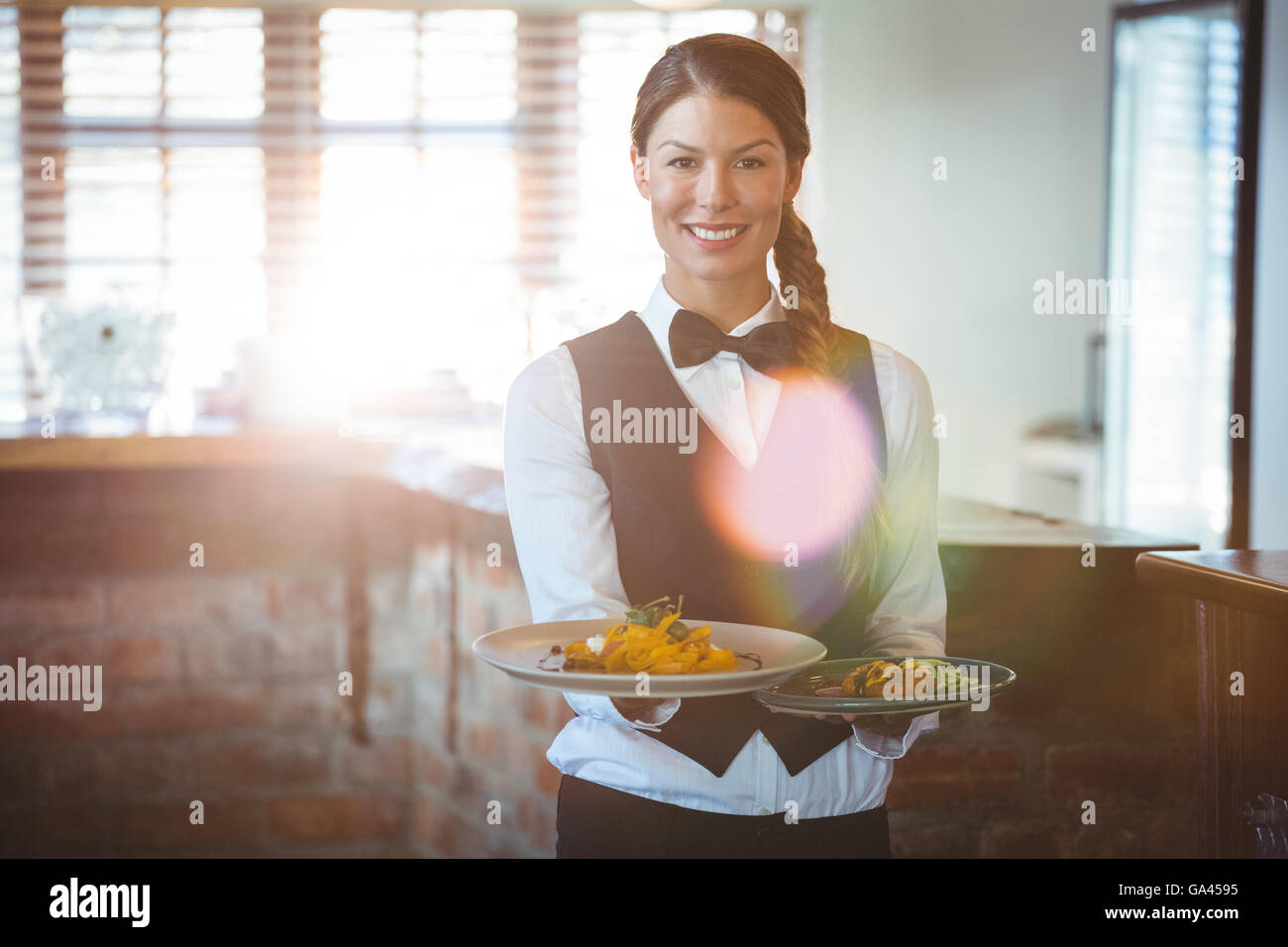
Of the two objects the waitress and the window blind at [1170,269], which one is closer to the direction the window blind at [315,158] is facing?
the waitress

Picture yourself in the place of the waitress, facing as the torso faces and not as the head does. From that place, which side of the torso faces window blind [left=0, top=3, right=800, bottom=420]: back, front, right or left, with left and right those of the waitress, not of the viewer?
back

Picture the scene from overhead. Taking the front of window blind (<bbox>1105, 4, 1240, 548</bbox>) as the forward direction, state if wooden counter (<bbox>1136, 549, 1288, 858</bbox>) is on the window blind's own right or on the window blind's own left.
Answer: on the window blind's own left

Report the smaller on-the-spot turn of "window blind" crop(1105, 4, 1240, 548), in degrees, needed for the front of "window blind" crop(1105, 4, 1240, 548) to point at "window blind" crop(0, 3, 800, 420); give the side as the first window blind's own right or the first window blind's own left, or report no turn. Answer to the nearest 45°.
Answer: approximately 45° to the first window blind's own right

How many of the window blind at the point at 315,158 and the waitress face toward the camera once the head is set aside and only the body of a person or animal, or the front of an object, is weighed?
2
